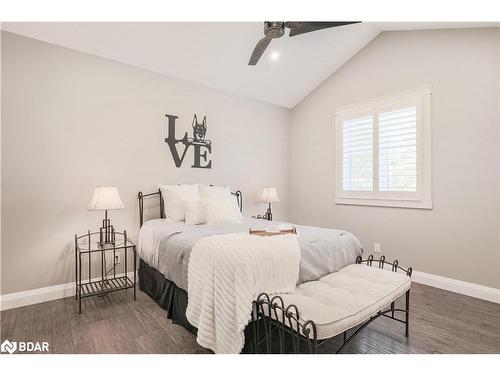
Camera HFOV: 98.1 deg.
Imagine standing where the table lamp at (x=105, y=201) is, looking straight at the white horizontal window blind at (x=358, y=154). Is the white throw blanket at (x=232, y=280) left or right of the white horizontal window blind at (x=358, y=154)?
right

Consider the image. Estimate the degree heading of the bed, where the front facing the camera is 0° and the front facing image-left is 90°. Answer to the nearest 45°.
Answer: approximately 315°

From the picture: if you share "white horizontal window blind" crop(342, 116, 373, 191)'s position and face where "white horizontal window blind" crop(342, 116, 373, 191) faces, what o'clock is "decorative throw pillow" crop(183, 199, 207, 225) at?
The decorative throw pillow is roughly at 12 o'clock from the white horizontal window blind.

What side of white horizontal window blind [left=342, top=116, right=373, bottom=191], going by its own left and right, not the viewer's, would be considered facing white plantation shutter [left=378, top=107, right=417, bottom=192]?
left

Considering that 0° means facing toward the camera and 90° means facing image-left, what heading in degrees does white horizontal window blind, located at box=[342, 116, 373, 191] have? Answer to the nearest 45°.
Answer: approximately 45°

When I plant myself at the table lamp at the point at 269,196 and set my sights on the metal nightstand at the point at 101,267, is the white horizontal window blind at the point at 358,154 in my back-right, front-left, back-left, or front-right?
back-left

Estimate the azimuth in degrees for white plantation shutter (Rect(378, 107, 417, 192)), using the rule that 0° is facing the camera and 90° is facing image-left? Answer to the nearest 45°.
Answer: approximately 45°

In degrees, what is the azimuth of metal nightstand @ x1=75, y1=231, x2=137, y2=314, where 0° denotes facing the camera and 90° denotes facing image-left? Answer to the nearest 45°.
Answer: approximately 315°

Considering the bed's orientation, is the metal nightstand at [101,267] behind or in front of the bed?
behind
